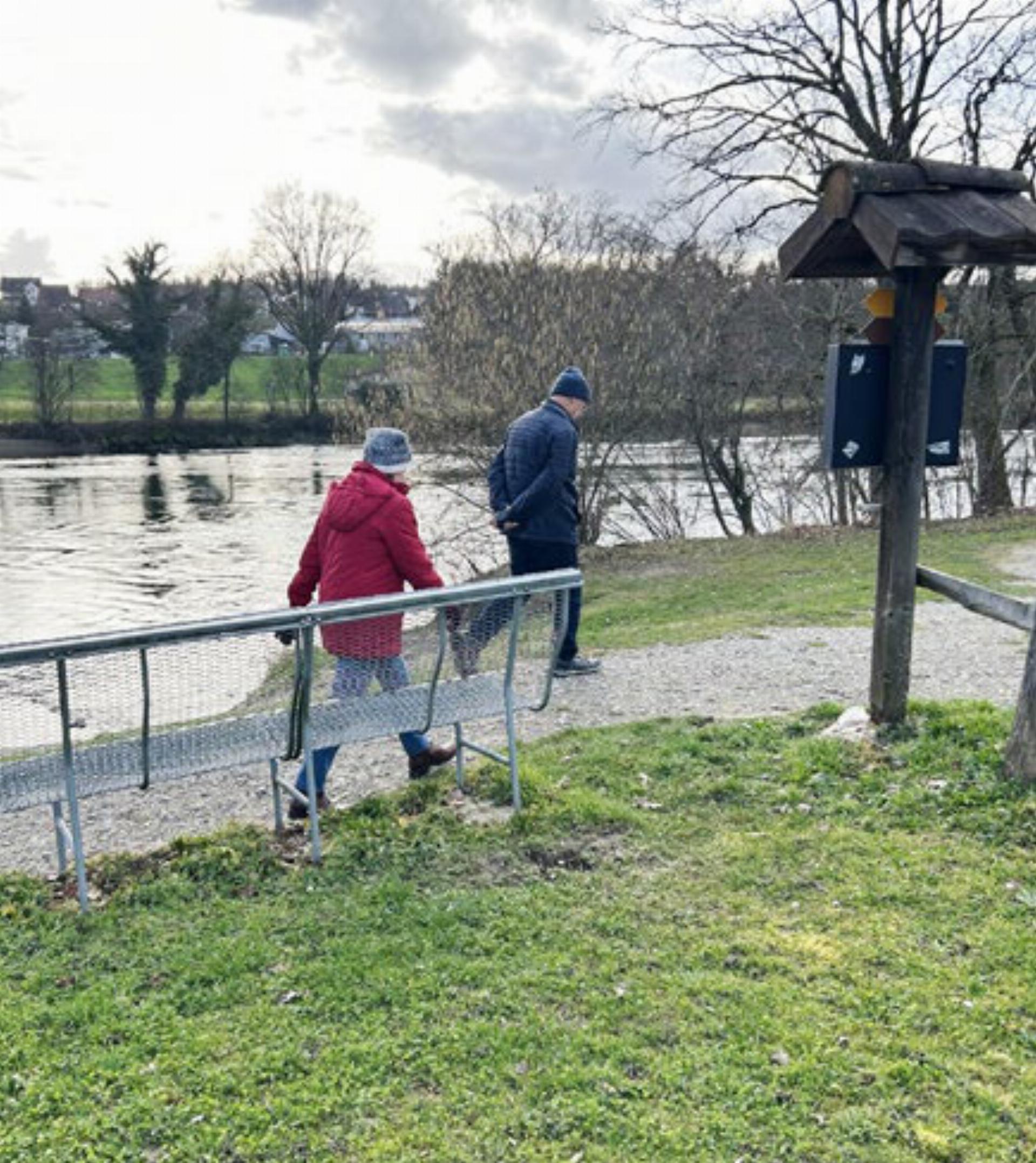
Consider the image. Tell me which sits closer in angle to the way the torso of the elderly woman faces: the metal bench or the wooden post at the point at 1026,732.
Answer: the wooden post

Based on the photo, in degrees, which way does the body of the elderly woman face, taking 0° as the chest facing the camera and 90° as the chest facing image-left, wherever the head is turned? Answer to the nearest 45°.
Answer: approximately 225°

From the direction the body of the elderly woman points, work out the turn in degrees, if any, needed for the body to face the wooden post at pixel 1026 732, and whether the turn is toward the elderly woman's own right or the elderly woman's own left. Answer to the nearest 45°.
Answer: approximately 45° to the elderly woman's own right

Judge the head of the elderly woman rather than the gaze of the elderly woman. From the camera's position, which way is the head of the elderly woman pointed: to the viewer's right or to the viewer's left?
to the viewer's right

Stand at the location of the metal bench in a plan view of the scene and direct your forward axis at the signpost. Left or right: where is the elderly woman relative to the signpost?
left

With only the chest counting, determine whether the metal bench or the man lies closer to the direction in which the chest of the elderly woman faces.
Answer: the man

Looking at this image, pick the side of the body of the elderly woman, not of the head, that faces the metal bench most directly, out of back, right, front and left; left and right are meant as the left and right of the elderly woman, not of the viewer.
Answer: back
